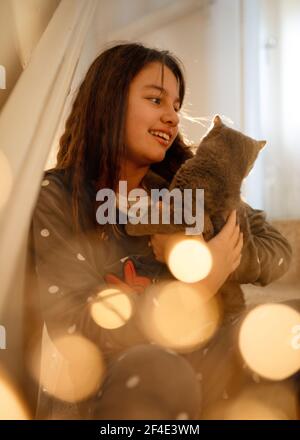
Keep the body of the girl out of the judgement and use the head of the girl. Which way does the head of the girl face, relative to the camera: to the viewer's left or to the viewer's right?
to the viewer's right

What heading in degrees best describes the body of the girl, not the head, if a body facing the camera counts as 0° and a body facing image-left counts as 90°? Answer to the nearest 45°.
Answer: approximately 315°
